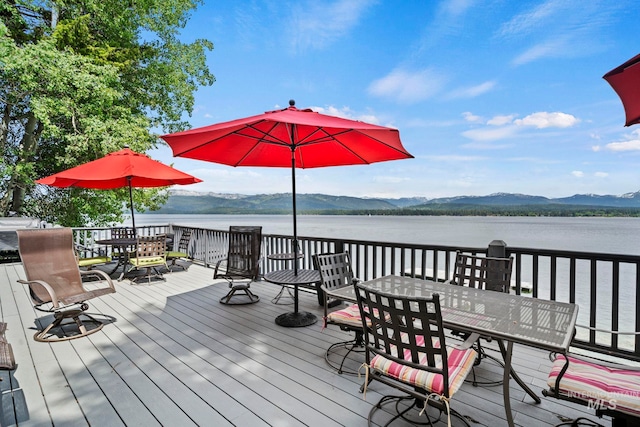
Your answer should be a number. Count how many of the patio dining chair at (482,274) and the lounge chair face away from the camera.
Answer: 0

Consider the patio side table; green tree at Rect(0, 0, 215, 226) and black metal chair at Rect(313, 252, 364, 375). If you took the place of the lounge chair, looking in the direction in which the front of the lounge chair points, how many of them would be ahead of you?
2

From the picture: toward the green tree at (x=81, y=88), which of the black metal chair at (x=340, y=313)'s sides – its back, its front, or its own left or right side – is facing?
back

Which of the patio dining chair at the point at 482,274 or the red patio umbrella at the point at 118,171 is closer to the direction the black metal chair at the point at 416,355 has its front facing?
the patio dining chair

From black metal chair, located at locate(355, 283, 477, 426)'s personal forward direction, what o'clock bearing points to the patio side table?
The patio side table is roughly at 9 o'clock from the black metal chair.

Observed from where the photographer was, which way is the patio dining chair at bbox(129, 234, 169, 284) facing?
facing away from the viewer and to the left of the viewer

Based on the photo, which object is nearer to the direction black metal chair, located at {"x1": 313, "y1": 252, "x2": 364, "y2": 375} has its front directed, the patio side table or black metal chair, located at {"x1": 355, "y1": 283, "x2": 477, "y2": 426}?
the black metal chair

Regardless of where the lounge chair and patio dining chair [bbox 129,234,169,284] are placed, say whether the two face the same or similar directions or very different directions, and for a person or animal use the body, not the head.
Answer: very different directions

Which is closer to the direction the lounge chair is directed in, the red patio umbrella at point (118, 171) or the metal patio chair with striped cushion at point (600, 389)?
the metal patio chair with striped cushion

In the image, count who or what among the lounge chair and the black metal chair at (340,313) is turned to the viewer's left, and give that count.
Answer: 0

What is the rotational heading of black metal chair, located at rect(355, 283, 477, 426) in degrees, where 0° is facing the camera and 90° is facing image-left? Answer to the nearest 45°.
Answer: approximately 225°

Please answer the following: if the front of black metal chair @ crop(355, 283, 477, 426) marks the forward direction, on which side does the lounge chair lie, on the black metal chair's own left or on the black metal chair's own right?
on the black metal chair's own left

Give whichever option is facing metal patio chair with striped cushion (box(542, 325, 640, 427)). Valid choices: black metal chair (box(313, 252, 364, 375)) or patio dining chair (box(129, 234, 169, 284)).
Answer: the black metal chair

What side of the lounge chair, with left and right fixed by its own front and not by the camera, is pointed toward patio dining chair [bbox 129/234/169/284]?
left

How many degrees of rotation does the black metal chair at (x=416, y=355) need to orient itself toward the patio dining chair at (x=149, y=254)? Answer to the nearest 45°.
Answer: approximately 90° to its left

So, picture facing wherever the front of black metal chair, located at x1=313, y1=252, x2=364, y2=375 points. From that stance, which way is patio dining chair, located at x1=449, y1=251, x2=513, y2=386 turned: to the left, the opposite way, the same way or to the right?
to the right

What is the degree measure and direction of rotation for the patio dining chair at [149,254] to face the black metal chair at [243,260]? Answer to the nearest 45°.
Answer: approximately 180°

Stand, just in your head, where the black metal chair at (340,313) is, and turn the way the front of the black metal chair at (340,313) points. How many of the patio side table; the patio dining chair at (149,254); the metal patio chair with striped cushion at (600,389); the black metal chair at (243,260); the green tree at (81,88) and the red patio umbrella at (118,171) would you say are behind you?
5
